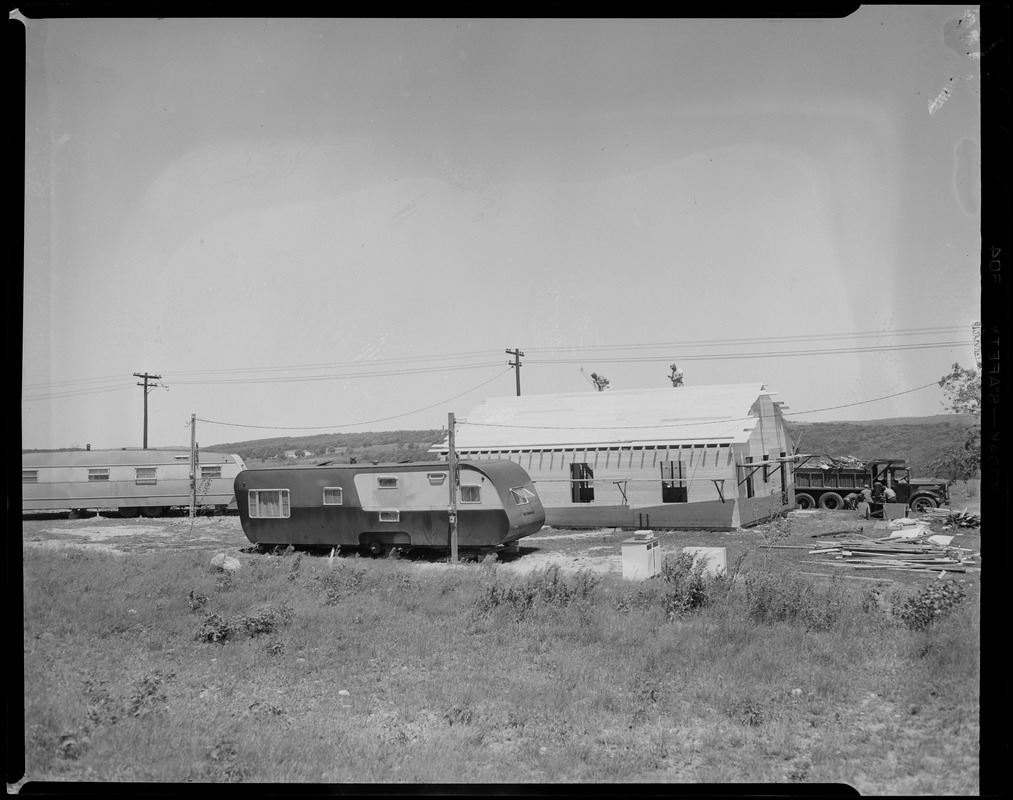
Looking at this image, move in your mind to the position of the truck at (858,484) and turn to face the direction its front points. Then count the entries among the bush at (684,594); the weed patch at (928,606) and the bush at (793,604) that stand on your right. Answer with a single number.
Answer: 3

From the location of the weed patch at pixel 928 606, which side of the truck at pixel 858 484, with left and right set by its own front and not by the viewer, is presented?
right

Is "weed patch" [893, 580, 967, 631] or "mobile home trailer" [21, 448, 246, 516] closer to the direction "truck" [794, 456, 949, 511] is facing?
the weed patch

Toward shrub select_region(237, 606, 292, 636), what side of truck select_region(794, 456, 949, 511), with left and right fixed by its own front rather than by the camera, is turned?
right

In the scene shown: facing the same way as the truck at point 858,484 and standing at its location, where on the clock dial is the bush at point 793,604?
The bush is roughly at 3 o'clock from the truck.

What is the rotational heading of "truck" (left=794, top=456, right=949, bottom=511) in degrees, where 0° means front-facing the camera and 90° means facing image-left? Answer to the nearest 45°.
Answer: approximately 270°

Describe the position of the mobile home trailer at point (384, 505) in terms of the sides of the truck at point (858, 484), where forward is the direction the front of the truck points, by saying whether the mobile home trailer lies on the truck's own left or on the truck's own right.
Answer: on the truck's own right

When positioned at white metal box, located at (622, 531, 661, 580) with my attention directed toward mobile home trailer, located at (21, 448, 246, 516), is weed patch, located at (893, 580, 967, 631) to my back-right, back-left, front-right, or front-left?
back-left

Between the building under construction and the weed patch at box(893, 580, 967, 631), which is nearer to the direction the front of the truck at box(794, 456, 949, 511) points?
the weed patch

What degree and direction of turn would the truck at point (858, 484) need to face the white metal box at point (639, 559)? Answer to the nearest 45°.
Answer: approximately 90° to its right
